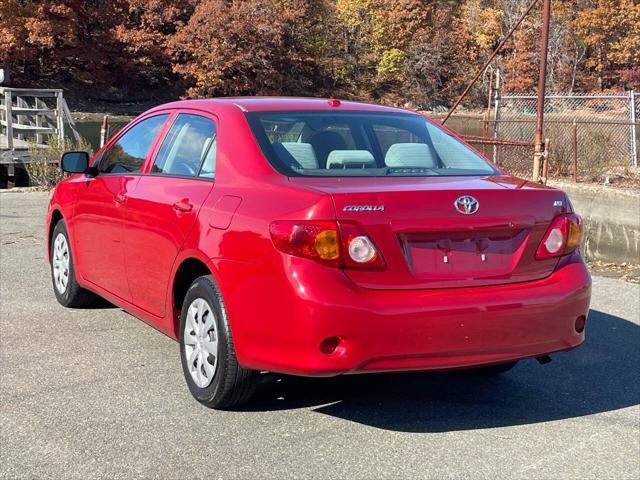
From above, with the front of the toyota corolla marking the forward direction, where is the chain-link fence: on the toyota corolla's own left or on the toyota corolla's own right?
on the toyota corolla's own right

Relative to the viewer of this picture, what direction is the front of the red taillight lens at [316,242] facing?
facing the viewer

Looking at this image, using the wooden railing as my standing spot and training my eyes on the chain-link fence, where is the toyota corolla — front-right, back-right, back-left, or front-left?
front-right

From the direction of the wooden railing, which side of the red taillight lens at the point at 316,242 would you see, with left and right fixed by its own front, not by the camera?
back

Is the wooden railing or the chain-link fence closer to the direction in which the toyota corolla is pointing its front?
the wooden railing

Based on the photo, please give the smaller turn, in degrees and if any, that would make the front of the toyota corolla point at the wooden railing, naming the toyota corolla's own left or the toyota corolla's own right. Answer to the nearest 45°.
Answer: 0° — it already faces it

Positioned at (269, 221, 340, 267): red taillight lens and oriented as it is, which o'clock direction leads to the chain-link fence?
The chain-link fence is roughly at 7 o'clock from the red taillight lens.

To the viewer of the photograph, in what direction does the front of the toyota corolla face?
facing away from the viewer and to the left of the viewer

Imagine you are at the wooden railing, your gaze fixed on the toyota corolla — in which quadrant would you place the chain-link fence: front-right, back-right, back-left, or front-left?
front-left
